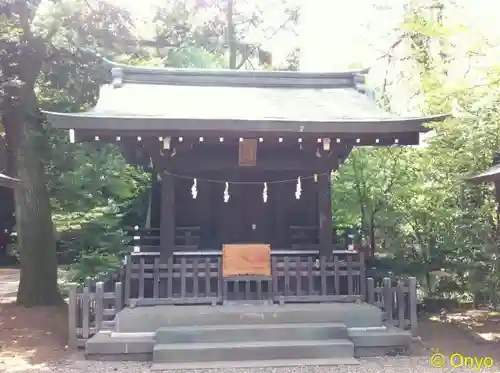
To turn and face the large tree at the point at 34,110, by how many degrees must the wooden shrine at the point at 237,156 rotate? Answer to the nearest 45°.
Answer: approximately 90° to its right

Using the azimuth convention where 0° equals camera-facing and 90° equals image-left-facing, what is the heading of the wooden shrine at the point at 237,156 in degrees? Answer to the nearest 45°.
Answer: approximately 0°
